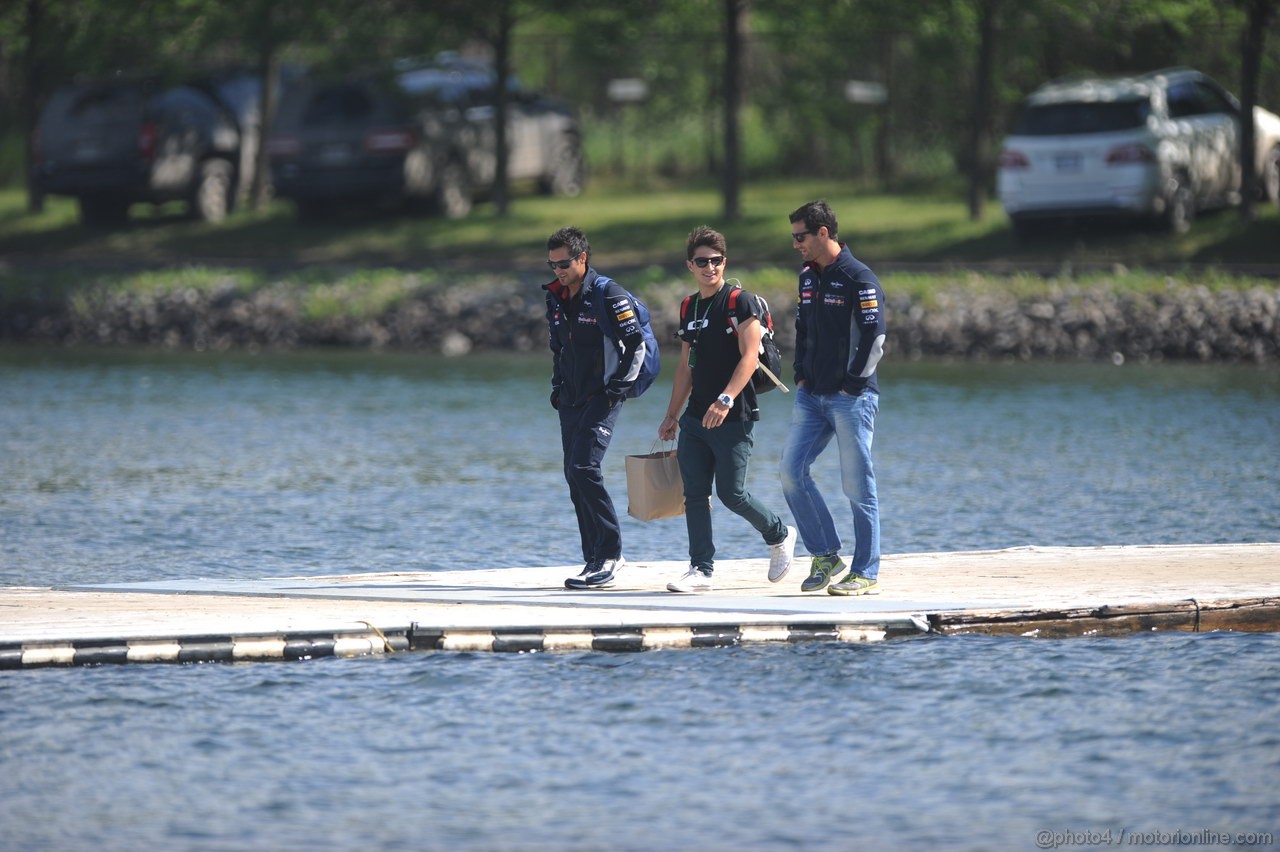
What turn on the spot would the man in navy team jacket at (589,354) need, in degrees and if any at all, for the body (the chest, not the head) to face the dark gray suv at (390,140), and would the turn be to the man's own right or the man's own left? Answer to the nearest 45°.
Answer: approximately 135° to the man's own right

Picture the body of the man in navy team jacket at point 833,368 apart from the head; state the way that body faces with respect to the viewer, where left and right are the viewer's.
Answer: facing the viewer and to the left of the viewer

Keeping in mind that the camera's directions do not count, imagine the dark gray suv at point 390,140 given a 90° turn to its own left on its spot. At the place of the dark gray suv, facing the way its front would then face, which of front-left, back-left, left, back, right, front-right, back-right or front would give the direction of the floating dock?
back-left

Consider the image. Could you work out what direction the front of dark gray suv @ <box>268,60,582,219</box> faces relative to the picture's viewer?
facing away from the viewer and to the right of the viewer

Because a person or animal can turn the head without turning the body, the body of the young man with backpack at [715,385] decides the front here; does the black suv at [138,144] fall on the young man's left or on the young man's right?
on the young man's right

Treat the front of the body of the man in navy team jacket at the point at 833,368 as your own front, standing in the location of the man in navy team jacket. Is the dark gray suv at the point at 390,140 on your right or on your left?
on your right

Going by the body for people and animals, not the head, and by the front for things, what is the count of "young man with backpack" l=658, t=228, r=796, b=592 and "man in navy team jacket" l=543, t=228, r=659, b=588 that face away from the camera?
0

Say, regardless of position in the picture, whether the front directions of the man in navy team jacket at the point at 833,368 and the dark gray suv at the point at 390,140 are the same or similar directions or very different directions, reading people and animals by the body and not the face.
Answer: very different directions

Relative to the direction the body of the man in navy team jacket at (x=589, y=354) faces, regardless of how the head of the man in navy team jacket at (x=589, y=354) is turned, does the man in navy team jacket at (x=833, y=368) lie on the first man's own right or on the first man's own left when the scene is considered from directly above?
on the first man's own left

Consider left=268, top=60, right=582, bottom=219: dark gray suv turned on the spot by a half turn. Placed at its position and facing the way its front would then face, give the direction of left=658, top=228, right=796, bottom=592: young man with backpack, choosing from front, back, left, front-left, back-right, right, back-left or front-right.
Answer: front-left

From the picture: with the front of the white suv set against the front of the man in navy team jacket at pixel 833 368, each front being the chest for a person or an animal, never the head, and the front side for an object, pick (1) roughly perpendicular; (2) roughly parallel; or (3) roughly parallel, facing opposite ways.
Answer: roughly parallel, facing opposite ways

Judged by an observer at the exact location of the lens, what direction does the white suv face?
facing away from the viewer and to the right of the viewer

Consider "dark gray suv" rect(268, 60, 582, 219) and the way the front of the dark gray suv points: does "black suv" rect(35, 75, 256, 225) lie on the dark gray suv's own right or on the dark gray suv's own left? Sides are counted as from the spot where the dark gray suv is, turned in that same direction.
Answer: on the dark gray suv's own left

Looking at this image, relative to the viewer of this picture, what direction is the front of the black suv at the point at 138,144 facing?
facing away from the viewer and to the right of the viewer

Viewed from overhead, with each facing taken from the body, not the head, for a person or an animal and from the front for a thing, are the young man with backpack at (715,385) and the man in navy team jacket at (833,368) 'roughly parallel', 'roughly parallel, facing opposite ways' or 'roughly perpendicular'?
roughly parallel

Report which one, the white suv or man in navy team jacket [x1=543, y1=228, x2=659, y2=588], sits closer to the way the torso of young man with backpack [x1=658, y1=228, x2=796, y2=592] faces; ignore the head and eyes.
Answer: the man in navy team jacket
